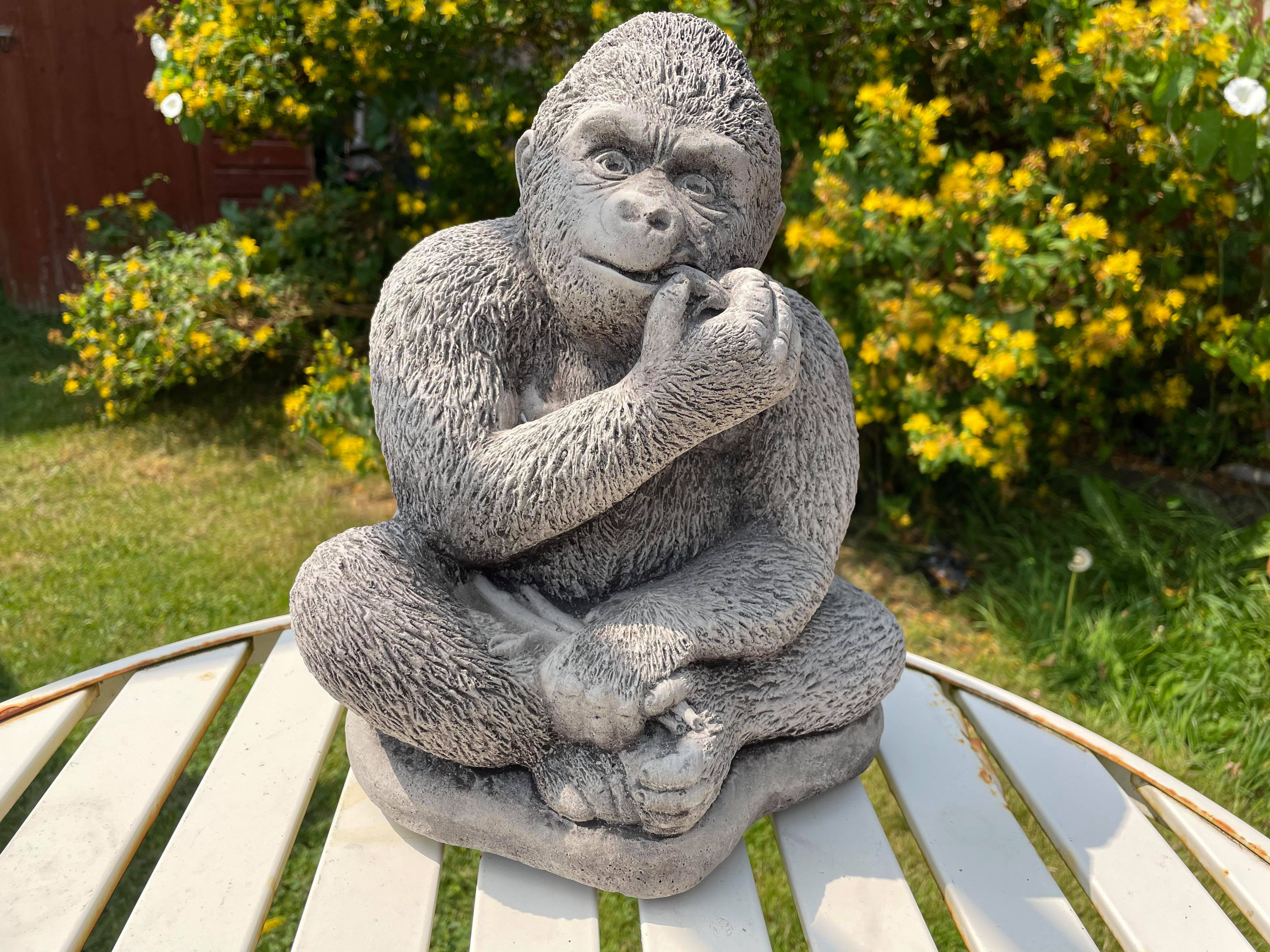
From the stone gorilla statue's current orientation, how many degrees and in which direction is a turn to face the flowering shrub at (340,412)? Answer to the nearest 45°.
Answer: approximately 135° to its right

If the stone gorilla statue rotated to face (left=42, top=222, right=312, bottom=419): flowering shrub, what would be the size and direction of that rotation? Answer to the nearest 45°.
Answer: approximately 135° to its right

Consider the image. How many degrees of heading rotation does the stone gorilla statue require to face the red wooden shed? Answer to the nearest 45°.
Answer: approximately 135° to its right

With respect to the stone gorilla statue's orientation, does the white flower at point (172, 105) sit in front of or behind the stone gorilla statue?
behind

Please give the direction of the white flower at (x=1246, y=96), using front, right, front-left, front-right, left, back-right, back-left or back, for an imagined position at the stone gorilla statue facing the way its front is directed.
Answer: back-left

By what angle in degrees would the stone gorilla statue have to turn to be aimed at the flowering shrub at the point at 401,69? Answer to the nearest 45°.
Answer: approximately 180°

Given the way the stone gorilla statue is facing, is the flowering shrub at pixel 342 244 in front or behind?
behind

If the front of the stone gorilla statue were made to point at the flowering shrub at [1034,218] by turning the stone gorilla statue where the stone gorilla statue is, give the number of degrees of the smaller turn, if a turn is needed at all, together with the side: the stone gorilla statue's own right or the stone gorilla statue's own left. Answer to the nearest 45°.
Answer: approximately 135° to the stone gorilla statue's own left

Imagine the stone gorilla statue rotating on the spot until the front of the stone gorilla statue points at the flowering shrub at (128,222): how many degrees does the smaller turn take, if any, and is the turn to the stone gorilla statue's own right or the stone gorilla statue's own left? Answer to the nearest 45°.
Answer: approximately 135° to the stone gorilla statue's own right

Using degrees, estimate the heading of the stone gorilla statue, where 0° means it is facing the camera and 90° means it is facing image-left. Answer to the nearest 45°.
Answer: approximately 0°
